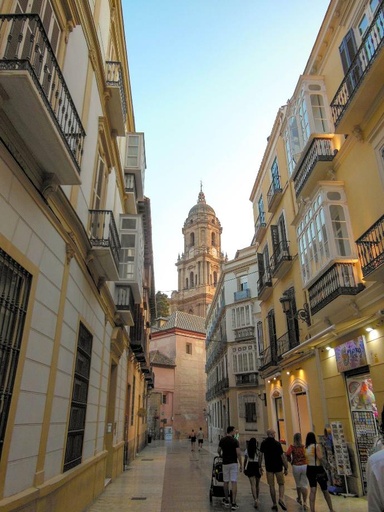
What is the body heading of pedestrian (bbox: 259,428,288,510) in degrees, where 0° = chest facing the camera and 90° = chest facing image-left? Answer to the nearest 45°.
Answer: approximately 180°

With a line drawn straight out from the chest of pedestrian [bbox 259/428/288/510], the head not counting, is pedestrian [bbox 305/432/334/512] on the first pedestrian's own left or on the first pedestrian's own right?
on the first pedestrian's own right

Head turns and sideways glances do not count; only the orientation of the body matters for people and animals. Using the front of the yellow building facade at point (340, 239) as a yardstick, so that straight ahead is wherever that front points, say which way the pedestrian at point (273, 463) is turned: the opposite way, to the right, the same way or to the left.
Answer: to the right

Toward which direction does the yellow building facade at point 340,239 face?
to the viewer's left

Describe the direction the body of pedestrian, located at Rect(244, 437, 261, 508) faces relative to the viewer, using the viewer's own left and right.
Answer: facing away from the viewer

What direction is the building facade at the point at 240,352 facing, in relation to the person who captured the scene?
facing the viewer and to the left of the viewer

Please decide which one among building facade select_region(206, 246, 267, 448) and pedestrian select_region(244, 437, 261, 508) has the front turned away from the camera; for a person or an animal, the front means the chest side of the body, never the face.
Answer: the pedestrian

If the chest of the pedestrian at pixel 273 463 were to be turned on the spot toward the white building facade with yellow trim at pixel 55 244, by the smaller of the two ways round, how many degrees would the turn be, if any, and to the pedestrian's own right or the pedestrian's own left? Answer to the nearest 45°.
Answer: approximately 135° to the pedestrian's own left

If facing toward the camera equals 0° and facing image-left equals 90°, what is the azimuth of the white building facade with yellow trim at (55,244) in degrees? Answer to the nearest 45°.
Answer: approximately 270°

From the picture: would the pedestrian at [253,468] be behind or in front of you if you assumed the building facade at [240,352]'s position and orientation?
in front

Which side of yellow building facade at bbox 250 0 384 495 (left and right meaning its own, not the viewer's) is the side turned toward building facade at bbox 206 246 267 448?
right

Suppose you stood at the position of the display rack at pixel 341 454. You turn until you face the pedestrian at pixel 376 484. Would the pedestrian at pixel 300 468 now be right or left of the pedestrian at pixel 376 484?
right

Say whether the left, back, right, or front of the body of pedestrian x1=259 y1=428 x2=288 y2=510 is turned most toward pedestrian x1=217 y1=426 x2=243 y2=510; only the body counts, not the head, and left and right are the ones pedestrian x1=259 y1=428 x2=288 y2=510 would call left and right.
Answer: left

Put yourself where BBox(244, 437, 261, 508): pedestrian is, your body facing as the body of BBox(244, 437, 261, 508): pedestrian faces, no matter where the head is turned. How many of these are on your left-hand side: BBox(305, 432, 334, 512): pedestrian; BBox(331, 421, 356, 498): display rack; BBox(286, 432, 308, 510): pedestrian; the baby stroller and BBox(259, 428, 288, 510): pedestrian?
1

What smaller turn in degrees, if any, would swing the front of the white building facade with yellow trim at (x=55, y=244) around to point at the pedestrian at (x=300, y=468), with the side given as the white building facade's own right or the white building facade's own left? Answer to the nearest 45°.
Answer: approximately 45° to the white building facade's own left

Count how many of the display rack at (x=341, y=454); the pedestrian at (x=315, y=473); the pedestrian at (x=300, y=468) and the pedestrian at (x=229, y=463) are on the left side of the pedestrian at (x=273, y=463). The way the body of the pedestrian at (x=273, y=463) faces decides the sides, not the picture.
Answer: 1

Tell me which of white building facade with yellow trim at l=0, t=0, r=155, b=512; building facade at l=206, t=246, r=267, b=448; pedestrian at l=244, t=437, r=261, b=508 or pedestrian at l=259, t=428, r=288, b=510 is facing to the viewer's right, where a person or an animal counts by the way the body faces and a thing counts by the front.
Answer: the white building facade with yellow trim
